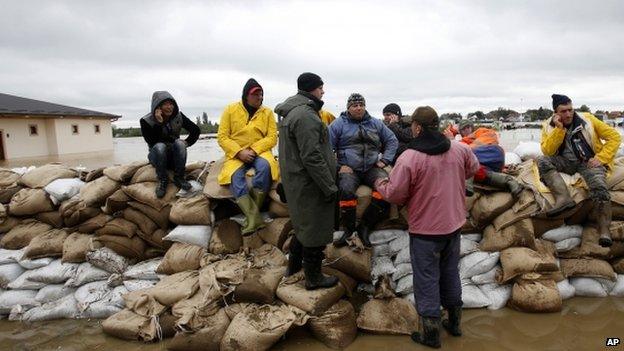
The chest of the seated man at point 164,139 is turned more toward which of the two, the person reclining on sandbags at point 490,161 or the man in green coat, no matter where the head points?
the man in green coat

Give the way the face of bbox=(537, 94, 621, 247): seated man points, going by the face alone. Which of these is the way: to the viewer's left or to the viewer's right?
to the viewer's left

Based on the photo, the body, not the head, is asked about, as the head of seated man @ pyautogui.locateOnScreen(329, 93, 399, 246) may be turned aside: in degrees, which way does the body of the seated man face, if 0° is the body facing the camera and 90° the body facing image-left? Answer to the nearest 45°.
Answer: approximately 0°

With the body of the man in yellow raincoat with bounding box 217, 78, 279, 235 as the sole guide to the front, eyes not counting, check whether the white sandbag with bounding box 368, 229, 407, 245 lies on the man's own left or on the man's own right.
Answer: on the man's own left

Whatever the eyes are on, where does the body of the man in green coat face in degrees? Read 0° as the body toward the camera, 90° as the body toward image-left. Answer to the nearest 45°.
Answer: approximately 270°

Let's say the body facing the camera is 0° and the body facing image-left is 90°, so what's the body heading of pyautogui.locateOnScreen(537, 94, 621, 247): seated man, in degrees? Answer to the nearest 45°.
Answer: approximately 0°

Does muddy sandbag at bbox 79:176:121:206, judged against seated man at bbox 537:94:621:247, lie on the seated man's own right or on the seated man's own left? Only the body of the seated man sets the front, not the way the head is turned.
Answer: on the seated man's own right

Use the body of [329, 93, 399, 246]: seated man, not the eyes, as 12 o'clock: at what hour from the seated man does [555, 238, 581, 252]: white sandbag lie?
The white sandbag is roughly at 9 o'clock from the seated man.

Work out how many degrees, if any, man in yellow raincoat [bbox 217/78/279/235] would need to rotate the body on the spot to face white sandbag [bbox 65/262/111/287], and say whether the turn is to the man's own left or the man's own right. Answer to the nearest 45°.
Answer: approximately 90° to the man's own right

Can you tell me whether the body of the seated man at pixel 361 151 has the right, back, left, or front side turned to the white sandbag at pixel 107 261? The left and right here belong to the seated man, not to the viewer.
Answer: right

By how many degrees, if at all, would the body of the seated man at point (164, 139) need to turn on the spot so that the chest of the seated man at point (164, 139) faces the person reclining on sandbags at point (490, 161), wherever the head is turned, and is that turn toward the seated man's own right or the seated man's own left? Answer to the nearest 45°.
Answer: approximately 45° to the seated man's own left

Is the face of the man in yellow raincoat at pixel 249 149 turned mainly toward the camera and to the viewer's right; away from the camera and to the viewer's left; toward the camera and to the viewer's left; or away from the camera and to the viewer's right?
toward the camera and to the viewer's right
